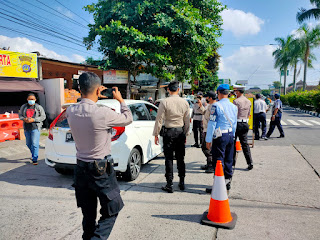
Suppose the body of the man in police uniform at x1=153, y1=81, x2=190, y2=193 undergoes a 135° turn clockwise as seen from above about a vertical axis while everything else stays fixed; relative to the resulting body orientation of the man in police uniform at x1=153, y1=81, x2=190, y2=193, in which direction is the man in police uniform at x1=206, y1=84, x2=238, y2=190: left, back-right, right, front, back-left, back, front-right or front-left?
front-left

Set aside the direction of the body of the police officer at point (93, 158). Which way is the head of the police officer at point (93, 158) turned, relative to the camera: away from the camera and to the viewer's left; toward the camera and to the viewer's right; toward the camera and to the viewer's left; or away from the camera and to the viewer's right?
away from the camera and to the viewer's right

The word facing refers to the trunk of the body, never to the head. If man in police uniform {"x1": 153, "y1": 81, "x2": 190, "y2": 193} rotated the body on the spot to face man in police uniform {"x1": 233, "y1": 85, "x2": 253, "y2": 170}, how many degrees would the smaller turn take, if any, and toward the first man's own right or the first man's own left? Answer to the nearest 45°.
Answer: approximately 45° to the first man's own right

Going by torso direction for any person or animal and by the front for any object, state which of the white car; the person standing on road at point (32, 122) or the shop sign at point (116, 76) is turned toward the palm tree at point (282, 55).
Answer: the white car

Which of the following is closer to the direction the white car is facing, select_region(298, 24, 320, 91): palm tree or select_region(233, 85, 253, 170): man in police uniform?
the palm tree

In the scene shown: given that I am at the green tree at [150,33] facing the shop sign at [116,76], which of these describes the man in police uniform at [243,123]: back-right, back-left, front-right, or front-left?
back-left

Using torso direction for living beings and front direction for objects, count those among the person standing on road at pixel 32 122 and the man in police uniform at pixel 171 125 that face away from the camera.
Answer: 1

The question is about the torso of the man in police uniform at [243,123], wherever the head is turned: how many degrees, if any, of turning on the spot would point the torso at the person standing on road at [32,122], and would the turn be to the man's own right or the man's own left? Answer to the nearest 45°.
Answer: approximately 45° to the man's own left

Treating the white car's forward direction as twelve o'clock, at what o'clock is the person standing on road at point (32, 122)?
The person standing on road is roughly at 9 o'clock from the white car.

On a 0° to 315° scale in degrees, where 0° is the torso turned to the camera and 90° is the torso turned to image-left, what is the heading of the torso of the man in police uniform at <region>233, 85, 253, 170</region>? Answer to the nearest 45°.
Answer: approximately 135°

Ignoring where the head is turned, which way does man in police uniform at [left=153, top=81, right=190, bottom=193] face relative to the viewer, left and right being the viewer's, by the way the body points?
facing away from the viewer
